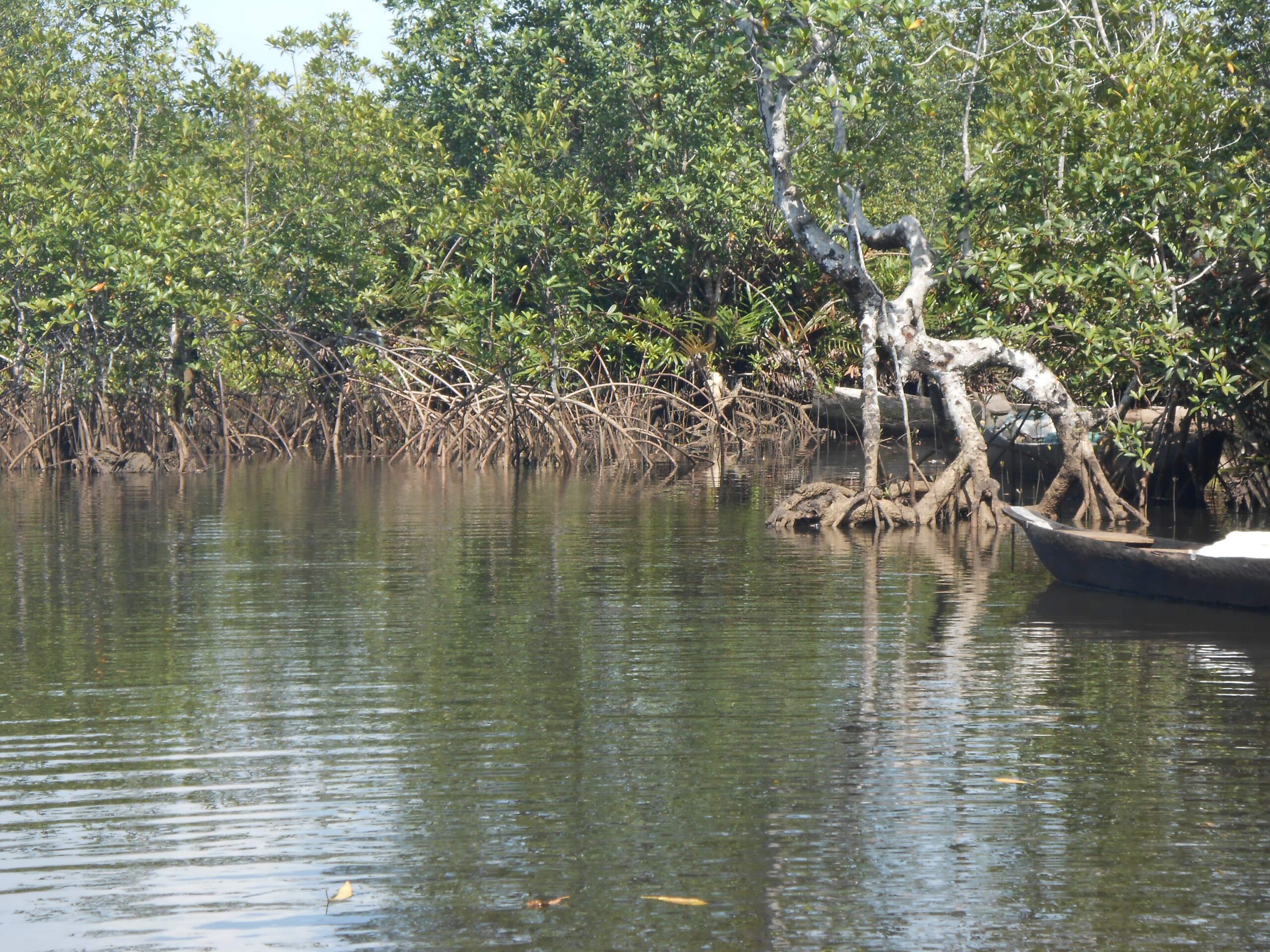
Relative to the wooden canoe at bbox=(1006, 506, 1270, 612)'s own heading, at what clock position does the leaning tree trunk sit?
The leaning tree trunk is roughly at 2 o'clock from the wooden canoe.

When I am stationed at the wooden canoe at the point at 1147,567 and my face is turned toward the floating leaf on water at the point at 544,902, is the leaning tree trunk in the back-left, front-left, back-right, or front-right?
back-right

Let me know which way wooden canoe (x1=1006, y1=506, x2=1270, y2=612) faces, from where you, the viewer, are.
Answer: facing to the left of the viewer

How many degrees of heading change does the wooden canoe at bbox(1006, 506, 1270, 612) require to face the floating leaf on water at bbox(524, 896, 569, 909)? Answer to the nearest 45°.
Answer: approximately 90° to its left
